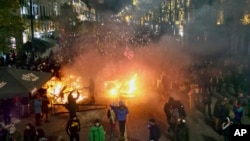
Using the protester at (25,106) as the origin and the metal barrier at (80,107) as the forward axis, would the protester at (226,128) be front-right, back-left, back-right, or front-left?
front-right

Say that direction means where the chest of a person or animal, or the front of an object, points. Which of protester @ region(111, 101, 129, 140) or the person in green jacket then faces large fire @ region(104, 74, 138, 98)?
the protester

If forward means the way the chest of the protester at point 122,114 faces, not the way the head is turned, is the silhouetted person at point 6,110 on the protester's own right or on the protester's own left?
on the protester's own left

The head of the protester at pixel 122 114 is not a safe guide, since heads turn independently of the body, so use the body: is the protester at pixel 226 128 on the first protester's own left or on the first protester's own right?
on the first protester's own right

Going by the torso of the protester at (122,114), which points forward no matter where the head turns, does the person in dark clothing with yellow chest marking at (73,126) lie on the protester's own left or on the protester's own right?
on the protester's own left

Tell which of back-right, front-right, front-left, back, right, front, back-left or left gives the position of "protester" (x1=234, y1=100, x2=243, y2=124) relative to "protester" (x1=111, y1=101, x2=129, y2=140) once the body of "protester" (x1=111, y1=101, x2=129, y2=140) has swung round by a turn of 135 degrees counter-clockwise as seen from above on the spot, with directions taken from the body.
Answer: back-left

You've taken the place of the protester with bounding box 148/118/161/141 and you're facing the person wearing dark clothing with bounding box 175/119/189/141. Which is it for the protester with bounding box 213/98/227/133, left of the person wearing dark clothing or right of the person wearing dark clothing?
left

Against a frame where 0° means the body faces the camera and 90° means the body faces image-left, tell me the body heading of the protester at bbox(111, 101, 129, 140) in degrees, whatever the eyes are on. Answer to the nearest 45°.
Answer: approximately 180°
